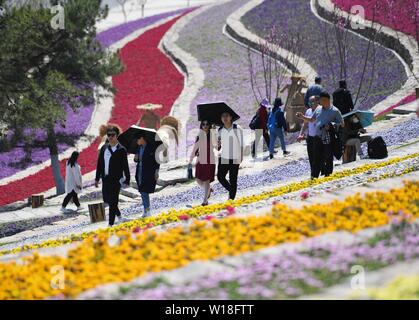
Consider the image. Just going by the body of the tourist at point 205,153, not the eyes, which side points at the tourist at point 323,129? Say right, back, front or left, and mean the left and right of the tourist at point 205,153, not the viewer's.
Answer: left

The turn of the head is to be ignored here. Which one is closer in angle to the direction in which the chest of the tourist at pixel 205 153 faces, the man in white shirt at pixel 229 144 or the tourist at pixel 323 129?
the man in white shirt

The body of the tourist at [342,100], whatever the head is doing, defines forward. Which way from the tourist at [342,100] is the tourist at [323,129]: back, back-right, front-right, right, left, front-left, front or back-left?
back

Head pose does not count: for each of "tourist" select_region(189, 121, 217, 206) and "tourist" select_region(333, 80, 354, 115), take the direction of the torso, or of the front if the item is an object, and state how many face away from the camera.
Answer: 1

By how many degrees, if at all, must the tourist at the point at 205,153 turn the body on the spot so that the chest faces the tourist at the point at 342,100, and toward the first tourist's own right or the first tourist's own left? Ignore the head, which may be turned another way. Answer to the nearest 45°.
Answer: approximately 135° to the first tourist's own left

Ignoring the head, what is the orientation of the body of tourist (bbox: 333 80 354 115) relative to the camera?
away from the camera

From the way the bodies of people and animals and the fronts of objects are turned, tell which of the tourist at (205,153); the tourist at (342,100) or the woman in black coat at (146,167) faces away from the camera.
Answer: the tourist at (342,100)

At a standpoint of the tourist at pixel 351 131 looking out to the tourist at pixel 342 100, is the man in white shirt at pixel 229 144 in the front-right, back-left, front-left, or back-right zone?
back-left

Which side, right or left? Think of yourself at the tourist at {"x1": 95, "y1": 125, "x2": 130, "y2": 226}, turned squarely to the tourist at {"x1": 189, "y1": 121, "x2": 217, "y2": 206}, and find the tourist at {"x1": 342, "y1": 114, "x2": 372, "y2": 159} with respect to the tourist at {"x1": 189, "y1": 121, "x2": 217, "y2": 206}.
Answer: left
